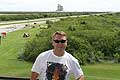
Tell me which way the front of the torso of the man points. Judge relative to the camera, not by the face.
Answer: toward the camera
